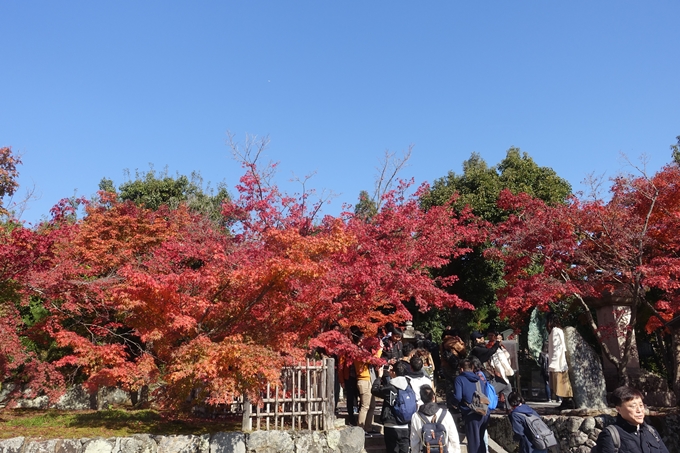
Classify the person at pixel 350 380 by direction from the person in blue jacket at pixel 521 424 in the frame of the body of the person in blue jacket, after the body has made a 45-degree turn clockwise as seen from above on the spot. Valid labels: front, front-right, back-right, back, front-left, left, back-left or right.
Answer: front-left

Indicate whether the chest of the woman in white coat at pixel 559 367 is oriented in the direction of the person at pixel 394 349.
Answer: yes

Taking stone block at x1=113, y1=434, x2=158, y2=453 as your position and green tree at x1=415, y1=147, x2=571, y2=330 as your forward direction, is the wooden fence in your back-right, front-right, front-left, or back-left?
front-right

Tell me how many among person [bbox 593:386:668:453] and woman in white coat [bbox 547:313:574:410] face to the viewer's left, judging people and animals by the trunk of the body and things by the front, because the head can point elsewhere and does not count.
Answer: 1

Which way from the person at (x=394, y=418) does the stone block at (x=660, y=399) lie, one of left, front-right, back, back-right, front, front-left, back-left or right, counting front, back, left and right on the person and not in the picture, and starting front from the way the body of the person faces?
right

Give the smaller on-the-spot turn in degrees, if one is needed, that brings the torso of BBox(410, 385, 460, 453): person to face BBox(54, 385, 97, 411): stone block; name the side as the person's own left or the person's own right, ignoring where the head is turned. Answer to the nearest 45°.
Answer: approximately 45° to the person's own left

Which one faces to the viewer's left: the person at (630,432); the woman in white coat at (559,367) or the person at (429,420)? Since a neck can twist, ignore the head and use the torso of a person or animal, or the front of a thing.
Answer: the woman in white coat

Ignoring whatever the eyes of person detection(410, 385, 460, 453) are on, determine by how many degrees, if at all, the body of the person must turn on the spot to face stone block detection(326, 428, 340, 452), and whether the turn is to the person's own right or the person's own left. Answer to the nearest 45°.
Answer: approximately 45° to the person's own left

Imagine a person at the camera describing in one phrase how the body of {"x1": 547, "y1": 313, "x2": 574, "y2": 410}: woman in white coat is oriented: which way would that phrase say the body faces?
to the viewer's left

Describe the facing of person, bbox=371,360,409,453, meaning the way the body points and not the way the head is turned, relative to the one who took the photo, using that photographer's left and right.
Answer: facing away from the viewer and to the left of the viewer

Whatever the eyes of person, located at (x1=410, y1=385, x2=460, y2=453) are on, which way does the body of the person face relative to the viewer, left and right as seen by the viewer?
facing away from the viewer

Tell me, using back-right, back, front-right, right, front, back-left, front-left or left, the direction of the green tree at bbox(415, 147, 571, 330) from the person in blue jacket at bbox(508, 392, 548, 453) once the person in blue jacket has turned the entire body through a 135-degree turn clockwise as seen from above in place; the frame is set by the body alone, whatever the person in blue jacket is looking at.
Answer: left

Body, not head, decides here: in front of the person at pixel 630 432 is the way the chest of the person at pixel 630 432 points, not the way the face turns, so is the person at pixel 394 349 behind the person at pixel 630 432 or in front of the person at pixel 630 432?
behind

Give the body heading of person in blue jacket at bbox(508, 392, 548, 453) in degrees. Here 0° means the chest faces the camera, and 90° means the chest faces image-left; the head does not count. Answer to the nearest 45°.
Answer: approximately 135°

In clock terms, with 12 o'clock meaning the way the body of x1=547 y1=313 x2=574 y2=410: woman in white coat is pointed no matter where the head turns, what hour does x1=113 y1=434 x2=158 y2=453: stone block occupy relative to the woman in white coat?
The stone block is roughly at 11 o'clock from the woman in white coat.

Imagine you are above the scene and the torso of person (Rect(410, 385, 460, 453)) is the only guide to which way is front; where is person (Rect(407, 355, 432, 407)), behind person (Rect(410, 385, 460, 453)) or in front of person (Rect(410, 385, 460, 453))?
in front

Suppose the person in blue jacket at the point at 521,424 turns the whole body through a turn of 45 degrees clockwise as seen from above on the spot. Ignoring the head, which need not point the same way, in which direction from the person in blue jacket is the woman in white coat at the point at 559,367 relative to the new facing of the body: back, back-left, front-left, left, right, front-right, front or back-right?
front

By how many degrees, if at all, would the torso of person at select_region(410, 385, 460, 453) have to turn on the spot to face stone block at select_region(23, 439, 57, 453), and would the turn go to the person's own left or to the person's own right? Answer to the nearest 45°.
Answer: approximately 90° to the person's own left
